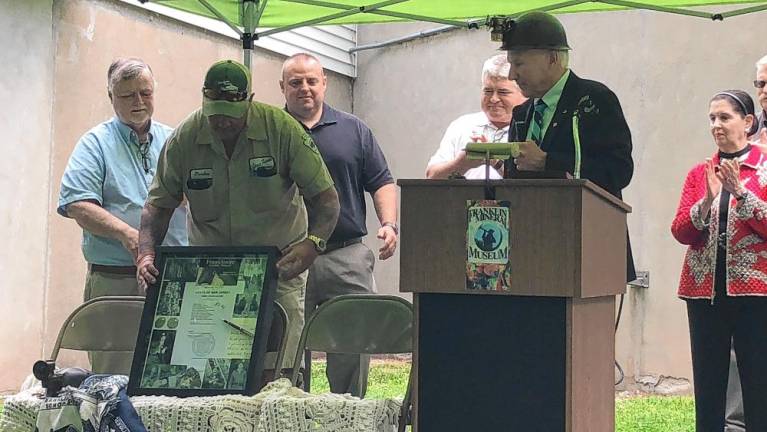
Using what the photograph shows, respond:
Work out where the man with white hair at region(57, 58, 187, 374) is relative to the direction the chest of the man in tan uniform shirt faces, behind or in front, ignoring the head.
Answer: behind

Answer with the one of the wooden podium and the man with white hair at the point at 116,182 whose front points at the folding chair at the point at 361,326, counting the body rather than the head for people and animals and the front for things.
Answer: the man with white hair

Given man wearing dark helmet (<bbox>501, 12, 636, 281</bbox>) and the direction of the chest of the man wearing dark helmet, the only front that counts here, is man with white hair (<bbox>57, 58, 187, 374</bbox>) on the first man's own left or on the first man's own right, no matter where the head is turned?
on the first man's own right

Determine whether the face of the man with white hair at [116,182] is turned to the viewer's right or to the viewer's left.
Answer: to the viewer's right

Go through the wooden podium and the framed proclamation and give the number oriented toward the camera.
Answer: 2
